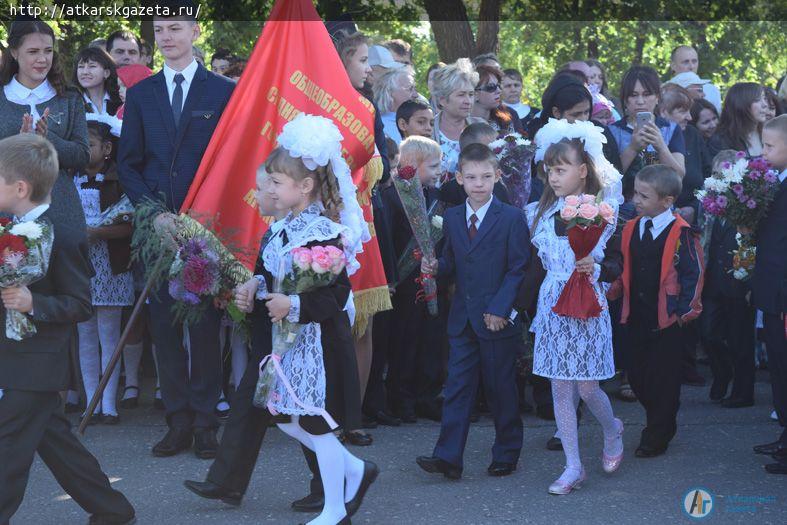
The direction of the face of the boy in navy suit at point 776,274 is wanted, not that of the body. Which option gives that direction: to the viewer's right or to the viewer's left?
to the viewer's left

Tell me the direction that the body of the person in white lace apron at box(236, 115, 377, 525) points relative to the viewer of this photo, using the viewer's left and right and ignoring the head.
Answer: facing to the left of the viewer

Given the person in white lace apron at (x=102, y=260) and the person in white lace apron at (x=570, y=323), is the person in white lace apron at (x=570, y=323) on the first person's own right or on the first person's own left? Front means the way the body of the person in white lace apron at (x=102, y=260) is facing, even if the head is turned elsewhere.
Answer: on the first person's own left

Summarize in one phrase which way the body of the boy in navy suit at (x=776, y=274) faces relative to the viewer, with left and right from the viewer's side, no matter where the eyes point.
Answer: facing to the left of the viewer

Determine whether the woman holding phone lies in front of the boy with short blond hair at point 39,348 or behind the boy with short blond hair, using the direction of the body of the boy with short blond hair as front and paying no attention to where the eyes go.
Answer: behind

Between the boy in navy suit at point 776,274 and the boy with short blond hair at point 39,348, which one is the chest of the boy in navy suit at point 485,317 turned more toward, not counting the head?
the boy with short blond hair

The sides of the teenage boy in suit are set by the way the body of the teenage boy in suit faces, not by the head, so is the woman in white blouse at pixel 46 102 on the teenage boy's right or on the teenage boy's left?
on the teenage boy's right

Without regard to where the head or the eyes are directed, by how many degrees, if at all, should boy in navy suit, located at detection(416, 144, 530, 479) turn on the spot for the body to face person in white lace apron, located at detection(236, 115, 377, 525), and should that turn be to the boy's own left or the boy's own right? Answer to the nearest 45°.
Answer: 0° — they already face them
